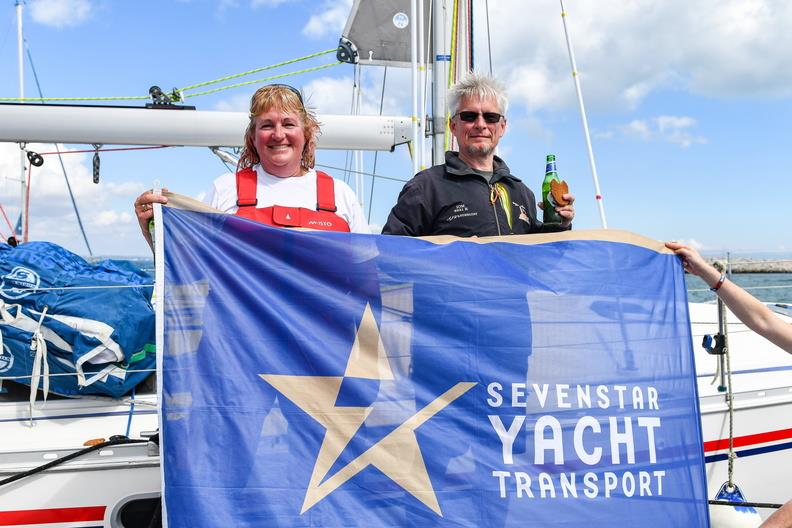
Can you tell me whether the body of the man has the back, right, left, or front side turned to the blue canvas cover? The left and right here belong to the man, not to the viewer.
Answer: right

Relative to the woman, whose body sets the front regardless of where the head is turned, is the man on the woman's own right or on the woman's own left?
on the woman's own left

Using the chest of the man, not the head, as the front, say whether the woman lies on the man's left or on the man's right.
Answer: on the man's right

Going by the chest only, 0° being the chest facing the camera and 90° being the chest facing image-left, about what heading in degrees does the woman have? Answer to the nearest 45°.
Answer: approximately 0°

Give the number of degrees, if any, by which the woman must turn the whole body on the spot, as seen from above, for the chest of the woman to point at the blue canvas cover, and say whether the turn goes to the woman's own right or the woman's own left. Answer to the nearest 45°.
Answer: approximately 135° to the woman's own right

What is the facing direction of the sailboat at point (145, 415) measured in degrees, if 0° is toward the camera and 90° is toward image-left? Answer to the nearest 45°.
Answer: approximately 270°

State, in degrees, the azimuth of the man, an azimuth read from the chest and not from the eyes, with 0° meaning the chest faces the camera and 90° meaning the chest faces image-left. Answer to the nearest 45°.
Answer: approximately 0°
